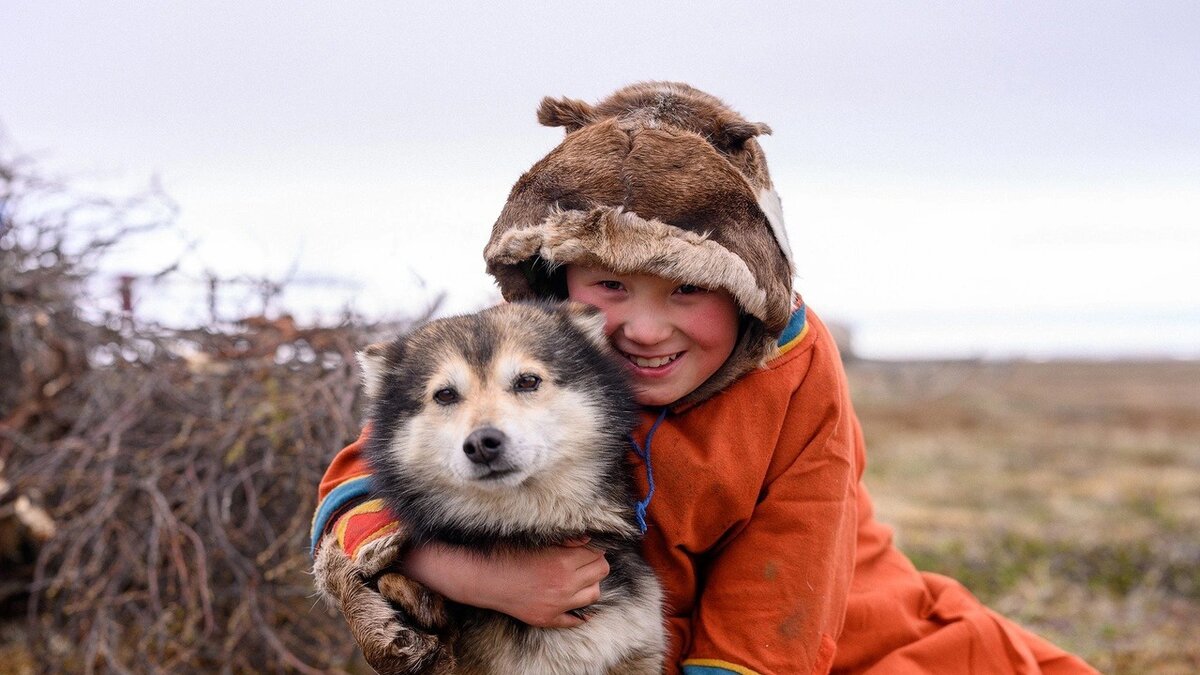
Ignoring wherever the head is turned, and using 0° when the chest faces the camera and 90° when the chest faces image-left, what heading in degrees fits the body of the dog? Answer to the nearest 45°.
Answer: approximately 0°

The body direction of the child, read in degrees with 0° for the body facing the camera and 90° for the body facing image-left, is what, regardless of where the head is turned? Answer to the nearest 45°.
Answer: approximately 45°

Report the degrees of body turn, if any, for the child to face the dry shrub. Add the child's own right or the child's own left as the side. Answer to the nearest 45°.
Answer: approximately 90° to the child's own right

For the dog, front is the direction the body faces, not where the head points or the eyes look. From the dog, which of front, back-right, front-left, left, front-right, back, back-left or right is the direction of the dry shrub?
back-right
